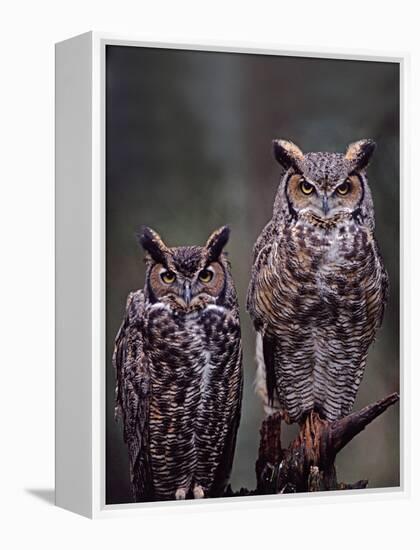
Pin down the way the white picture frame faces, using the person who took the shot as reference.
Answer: facing the viewer and to the right of the viewer
